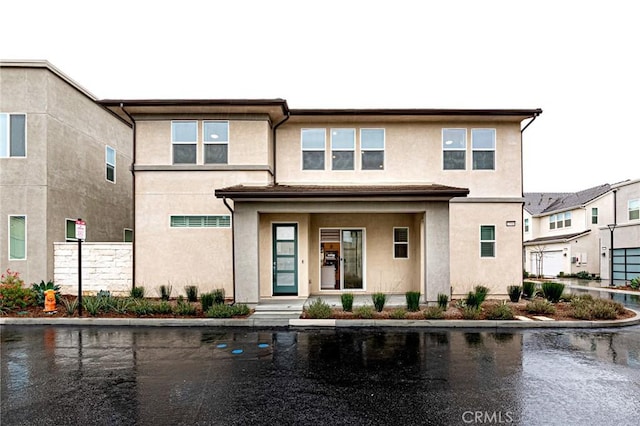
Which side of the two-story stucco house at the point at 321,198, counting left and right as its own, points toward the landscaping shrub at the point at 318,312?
front

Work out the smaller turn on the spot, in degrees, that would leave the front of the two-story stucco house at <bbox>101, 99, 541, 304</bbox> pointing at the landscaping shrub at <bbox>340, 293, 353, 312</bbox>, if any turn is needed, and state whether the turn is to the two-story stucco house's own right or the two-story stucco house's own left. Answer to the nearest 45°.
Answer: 0° — it already faces it

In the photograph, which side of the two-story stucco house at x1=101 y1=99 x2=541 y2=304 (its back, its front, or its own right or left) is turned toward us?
front

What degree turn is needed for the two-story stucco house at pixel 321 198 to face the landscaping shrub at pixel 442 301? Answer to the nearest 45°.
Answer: approximately 45° to its left

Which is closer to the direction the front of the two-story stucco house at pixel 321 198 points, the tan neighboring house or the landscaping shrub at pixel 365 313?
the landscaping shrub

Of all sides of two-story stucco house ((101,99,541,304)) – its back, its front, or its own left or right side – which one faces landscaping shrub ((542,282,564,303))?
left

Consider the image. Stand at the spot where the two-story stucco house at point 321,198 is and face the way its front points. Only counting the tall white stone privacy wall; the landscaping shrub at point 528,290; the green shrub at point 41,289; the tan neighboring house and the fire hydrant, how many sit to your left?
1

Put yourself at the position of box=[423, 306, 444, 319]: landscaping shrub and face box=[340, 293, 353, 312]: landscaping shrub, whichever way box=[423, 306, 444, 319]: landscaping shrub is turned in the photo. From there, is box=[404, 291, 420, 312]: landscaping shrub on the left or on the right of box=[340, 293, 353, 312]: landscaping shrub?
right

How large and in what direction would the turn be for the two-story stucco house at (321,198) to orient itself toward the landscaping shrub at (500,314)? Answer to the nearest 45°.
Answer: approximately 45° to its left

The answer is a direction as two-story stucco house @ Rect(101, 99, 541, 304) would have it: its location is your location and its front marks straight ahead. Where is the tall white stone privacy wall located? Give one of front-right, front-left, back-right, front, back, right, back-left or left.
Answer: right

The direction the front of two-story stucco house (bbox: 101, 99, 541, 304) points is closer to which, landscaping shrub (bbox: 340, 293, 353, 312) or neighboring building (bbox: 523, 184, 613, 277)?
the landscaping shrub
